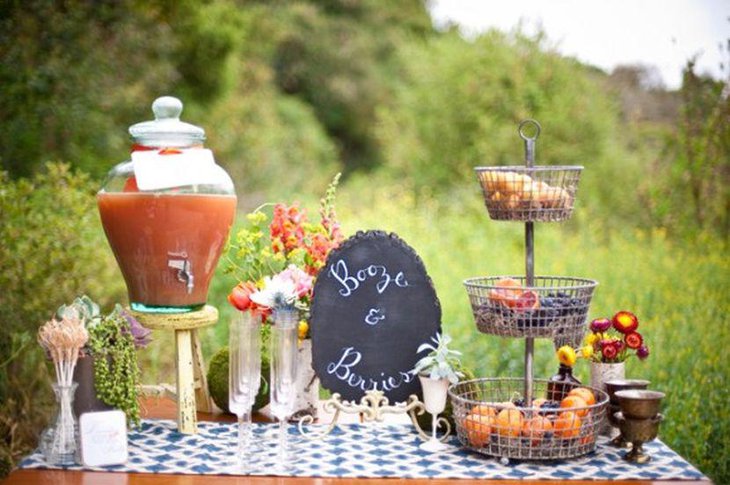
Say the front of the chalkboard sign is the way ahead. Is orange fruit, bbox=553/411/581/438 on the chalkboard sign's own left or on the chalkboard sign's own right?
on the chalkboard sign's own left

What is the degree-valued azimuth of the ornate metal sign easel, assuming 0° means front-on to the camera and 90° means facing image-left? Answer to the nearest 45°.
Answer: approximately 0°

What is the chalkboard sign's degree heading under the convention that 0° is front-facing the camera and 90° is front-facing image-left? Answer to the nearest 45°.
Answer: approximately 0°

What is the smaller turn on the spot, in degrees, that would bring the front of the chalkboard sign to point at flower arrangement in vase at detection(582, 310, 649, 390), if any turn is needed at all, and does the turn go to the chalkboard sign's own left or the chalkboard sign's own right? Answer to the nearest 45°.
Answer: approximately 90° to the chalkboard sign's own left

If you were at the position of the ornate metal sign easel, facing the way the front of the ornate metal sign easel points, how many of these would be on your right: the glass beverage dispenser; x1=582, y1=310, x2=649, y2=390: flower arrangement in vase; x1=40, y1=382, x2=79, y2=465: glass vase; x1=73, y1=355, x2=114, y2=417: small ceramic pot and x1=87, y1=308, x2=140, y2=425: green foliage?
4
